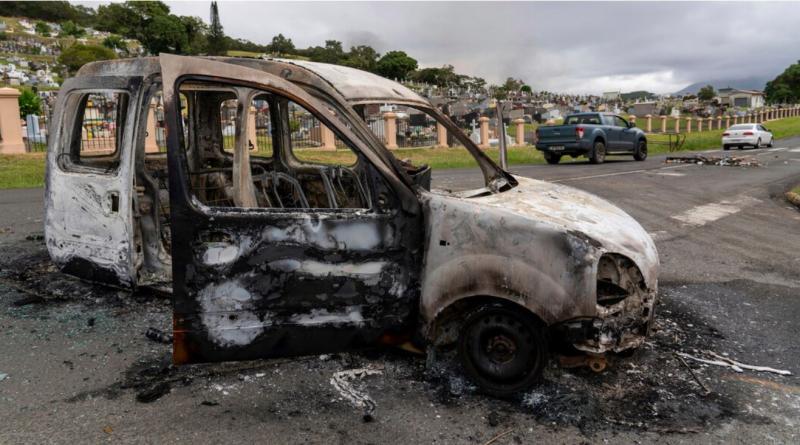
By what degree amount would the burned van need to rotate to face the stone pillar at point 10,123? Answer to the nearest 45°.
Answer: approximately 180°

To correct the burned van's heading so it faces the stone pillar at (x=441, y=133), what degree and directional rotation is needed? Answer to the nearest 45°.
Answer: approximately 135° to its left

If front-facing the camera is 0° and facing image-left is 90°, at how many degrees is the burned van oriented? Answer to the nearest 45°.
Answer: approximately 315°

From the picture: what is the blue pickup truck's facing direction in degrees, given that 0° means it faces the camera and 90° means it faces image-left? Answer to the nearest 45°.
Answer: approximately 225°

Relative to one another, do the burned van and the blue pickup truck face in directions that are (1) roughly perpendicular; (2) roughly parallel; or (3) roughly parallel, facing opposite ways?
roughly perpendicular
